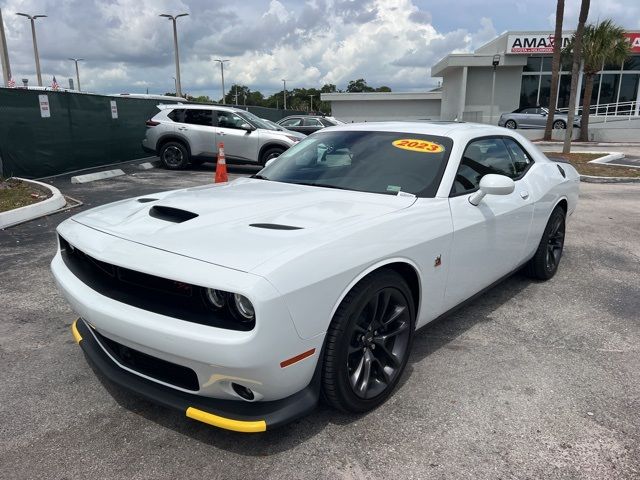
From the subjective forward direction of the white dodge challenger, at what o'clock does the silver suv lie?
The silver suv is roughly at 4 o'clock from the white dodge challenger.

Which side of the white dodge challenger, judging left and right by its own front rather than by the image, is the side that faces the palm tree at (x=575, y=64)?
back

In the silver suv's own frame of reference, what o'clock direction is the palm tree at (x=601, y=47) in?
The palm tree is roughly at 11 o'clock from the silver suv.

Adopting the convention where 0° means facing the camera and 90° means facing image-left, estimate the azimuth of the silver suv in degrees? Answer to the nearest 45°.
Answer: approximately 270°

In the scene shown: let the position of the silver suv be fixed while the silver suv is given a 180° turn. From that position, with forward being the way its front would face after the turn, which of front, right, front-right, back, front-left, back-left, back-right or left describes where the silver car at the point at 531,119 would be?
back-right

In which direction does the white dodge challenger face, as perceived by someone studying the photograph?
facing the viewer and to the left of the viewer

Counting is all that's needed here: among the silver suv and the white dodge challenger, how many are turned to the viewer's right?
1

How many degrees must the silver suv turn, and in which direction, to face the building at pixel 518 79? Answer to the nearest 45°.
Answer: approximately 45° to its left

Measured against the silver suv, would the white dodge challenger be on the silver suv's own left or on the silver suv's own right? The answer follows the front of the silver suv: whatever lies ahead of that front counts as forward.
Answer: on the silver suv's own right

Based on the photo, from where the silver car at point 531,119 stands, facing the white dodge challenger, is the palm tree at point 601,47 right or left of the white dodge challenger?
left

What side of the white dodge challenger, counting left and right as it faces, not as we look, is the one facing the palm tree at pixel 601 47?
back

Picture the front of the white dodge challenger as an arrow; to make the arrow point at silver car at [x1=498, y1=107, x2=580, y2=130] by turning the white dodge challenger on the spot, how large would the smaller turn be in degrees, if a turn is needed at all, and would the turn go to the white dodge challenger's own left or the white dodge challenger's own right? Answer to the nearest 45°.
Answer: approximately 180°
